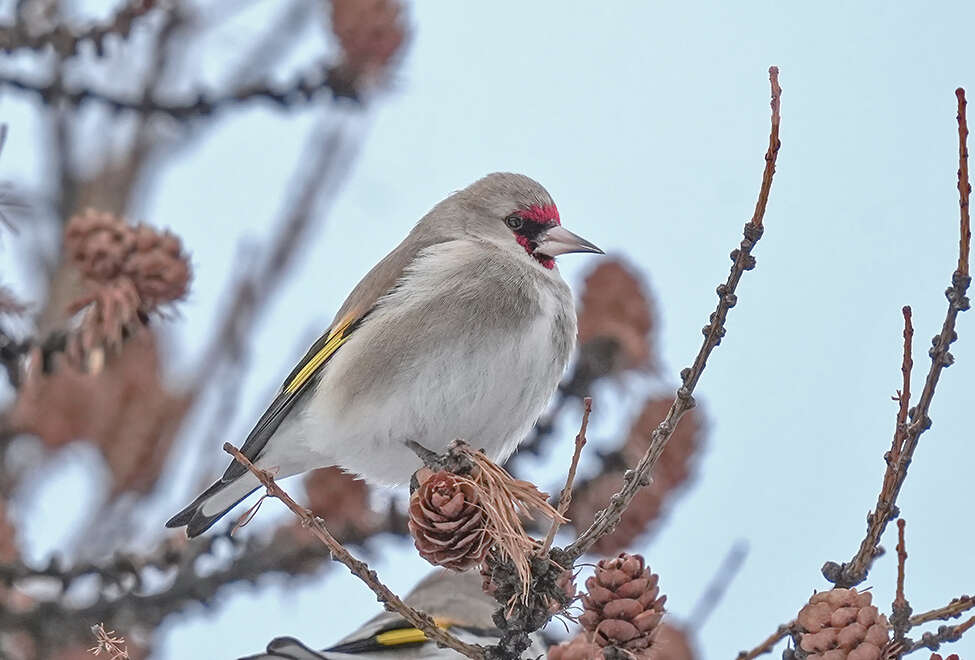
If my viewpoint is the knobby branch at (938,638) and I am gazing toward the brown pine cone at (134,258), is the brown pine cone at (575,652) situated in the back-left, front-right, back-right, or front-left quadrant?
front-left

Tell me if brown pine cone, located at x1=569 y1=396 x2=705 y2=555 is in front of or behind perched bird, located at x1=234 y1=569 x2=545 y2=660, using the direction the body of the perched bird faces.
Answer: in front

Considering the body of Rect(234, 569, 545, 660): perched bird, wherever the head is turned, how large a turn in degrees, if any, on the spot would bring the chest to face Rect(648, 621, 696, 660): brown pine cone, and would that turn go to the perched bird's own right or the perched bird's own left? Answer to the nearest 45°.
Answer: approximately 45° to the perched bird's own left

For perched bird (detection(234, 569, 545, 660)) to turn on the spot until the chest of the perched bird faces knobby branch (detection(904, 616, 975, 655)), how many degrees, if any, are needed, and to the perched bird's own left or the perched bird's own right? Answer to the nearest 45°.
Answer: approximately 45° to the perched bird's own right

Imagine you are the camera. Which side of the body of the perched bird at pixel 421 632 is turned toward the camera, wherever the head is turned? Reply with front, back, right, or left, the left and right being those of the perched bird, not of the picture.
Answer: right
